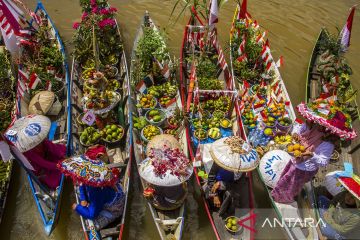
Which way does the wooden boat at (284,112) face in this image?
away from the camera

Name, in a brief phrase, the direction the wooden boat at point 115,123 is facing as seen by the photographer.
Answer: facing away from the viewer

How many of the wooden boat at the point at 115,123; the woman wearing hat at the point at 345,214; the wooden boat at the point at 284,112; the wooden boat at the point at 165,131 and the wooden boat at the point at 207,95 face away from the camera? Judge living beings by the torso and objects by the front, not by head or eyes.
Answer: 4

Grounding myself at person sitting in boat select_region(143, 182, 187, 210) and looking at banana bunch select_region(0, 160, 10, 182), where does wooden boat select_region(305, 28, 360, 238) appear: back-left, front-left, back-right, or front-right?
back-right

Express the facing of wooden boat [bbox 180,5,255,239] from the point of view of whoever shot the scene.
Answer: facing away from the viewer

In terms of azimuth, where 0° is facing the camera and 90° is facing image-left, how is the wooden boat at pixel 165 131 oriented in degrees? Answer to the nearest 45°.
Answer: approximately 180°
